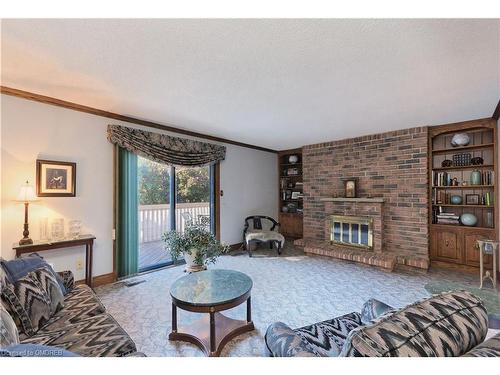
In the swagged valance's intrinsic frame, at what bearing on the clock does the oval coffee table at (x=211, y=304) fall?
The oval coffee table is roughly at 1 o'clock from the swagged valance.

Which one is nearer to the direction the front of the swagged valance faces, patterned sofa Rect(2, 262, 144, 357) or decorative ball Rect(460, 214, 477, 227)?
the decorative ball

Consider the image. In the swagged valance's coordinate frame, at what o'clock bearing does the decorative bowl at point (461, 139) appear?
The decorative bowl is roughly at 11 o'clock from the swagged valance.

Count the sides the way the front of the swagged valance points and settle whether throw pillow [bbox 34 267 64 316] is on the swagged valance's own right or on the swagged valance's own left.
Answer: on the swagged valance's own right

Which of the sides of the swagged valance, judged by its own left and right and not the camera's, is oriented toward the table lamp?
right

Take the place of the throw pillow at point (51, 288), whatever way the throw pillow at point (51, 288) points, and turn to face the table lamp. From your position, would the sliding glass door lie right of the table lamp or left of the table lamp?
right

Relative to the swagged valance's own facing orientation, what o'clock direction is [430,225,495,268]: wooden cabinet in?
The wooden cabinet is roughly at 11 o'clock from the swagged valance.

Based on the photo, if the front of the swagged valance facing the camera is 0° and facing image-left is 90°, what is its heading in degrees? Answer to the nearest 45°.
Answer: approximately 315°

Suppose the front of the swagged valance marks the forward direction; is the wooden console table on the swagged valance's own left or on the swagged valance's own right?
on the swagged valance's own right

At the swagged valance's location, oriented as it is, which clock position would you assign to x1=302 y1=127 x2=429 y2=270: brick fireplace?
The brick fireplace is roughly at 11 o'clock from the swagged valance.

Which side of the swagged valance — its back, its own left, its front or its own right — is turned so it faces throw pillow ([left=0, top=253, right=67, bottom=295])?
right
